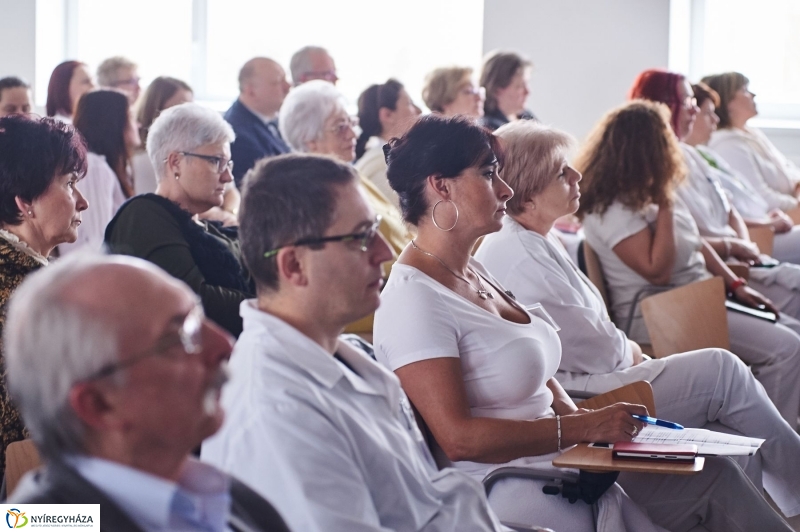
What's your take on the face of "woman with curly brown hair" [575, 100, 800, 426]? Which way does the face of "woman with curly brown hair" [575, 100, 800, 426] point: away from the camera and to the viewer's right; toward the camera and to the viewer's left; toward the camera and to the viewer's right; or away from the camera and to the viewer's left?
away from the camera and to the viewer's right

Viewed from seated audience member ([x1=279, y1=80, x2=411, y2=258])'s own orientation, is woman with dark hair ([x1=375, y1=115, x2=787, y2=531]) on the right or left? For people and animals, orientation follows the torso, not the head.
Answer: on their right

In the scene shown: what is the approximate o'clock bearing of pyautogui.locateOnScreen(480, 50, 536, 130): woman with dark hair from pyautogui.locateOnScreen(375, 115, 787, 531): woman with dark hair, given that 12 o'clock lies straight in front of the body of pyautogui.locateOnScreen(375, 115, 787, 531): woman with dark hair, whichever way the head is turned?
pyautogui.locateOnScreen(480, 50, 536, 130): woman with dark hair is roughly at 9 o'clock from pyautogui.locateOnScreen(375, 115, 787, 531): woman with dark hair.

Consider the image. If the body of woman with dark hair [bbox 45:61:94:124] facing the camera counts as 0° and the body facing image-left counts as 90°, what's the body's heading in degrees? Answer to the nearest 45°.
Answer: approximately 270°

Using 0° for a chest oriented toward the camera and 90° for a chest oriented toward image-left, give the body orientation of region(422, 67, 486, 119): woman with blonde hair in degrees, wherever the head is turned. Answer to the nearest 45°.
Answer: approximately 270°

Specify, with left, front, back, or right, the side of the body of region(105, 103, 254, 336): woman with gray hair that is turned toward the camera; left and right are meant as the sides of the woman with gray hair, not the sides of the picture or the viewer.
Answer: right

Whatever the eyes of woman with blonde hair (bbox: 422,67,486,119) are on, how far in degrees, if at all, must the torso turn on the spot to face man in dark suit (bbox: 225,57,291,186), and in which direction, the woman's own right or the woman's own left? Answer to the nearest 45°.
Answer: approximately 135° to the woman's own right

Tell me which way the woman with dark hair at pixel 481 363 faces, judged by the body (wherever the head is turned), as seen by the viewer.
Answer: to the viewer's right

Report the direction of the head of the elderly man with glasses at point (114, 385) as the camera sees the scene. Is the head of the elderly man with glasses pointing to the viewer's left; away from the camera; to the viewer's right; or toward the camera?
to the viewer's right

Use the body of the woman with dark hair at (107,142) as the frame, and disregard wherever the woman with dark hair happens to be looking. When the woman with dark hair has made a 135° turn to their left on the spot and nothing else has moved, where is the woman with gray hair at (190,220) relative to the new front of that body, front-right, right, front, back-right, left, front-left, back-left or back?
back-left

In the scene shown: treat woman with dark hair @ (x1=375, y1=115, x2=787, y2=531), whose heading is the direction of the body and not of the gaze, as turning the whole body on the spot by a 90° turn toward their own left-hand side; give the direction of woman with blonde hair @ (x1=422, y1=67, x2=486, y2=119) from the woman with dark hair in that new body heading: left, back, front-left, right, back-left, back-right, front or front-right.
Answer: front

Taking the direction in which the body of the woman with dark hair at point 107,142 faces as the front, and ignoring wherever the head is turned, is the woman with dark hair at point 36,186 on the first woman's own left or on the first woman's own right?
on the first woman's own right

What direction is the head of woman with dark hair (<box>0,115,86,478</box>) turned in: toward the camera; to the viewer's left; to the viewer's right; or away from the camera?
to the viewer's right

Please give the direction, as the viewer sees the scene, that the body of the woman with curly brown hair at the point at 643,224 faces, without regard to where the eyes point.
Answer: to the viewer's right

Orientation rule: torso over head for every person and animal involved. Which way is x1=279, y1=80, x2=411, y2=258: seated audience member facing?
to the viewer's right
